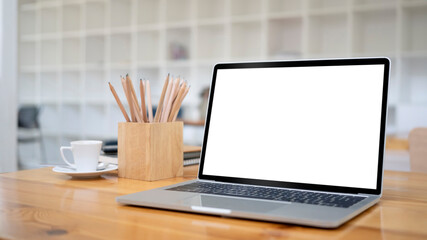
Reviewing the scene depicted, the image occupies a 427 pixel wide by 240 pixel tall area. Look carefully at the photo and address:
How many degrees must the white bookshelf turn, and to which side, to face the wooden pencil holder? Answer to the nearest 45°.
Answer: approximately 45° to its left

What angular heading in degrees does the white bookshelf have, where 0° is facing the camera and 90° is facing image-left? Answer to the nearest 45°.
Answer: approximately 45°

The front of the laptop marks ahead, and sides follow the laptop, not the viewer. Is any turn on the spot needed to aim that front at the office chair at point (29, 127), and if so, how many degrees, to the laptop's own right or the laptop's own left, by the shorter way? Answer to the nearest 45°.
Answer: approximately 90° to the laptop's own right
